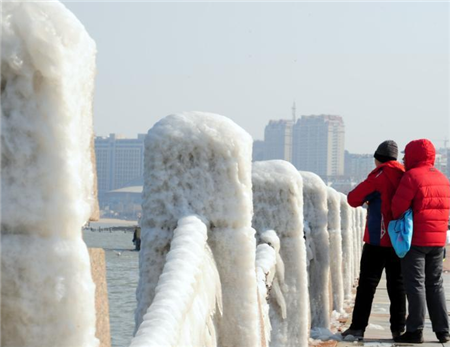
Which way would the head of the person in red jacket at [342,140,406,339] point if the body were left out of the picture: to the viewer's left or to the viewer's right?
to the viewer's left

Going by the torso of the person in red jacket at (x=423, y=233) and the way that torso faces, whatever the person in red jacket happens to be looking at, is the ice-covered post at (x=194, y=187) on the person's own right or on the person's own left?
on the person's own left

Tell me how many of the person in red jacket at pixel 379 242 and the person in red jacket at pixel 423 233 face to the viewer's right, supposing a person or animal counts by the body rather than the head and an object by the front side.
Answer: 0

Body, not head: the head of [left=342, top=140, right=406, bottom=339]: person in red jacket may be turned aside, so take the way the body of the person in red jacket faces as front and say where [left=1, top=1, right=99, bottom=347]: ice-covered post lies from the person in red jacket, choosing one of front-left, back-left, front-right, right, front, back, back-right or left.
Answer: back-left

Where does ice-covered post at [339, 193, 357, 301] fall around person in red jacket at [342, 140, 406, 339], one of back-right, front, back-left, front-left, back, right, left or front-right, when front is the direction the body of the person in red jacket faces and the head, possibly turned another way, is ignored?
front-right

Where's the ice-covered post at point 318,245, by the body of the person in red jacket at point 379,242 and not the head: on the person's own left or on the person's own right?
on the person's own left

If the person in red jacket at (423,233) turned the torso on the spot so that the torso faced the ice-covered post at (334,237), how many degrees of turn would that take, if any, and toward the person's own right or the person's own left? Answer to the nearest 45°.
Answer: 0° — they already face it

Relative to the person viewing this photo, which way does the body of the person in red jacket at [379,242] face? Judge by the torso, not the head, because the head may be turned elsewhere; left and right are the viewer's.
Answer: facing away from the viewer and to the left of the viewer

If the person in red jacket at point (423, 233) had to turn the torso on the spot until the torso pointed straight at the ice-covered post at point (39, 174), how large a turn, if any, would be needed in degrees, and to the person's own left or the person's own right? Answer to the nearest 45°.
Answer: approximately 135° to the person's own left

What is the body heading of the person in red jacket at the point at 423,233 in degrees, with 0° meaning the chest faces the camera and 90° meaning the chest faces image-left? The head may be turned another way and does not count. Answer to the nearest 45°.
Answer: approximately 135°

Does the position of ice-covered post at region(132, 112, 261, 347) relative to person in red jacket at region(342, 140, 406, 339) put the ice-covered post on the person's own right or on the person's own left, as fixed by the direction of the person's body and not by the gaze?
on the person's own left
